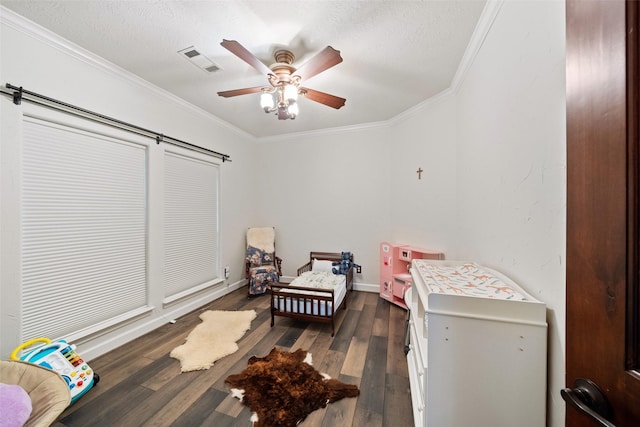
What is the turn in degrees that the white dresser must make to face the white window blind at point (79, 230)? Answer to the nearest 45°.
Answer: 0° — it already faces it

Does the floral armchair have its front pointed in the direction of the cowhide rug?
yes

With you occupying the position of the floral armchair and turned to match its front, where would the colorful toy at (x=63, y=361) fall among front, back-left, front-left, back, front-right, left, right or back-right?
front-right

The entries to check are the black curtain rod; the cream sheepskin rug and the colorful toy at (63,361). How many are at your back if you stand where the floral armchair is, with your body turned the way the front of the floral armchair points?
0

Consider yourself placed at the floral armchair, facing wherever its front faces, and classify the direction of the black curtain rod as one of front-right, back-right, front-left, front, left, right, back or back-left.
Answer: front-right

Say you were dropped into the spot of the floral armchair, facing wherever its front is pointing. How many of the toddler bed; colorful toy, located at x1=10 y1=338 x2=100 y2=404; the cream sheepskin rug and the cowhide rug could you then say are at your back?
0

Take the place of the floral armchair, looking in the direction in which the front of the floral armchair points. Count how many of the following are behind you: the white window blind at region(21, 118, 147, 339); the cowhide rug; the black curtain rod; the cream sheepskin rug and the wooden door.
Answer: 0

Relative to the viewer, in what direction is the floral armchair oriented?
toward the camera

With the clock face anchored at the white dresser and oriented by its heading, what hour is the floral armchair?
The floral armchair is roughly at 1 o'clock from the white dresser.

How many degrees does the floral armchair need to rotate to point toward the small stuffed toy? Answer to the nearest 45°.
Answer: approximately 45° to its left

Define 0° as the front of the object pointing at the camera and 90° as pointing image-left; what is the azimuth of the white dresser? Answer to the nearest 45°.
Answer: approximately 90°

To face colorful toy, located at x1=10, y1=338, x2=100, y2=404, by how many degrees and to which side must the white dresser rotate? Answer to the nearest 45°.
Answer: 0° — it already faces it

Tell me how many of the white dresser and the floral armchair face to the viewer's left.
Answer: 1

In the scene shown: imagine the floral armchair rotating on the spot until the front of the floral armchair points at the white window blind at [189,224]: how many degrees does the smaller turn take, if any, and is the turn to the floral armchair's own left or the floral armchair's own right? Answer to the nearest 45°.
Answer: approximately 45° to the floral armchair's own right

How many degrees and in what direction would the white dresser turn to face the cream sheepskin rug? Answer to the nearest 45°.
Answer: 0° — it already faces it

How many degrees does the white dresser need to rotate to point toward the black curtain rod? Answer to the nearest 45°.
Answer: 0° — it already faces it

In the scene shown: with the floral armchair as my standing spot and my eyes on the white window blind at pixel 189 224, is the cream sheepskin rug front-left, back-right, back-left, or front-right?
front-left

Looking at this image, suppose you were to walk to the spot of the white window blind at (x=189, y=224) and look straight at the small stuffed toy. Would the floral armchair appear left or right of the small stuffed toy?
left
